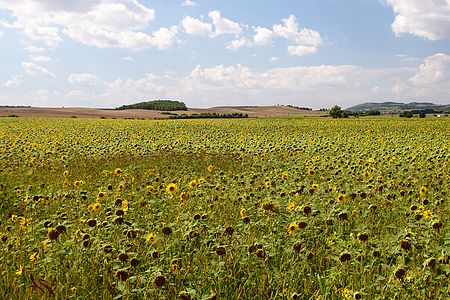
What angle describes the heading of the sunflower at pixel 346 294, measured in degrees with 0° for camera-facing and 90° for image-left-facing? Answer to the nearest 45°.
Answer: approximately 0°

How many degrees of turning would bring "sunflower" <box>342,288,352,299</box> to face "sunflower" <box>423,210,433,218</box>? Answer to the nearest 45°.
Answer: approximately 135° to its left
